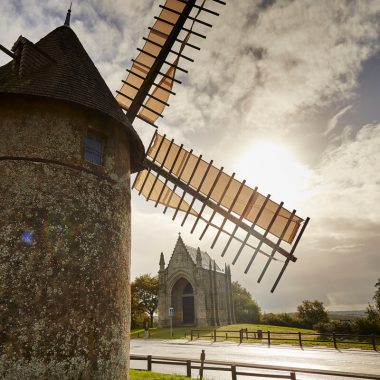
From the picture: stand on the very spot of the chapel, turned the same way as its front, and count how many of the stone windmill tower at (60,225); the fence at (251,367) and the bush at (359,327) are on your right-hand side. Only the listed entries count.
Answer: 0

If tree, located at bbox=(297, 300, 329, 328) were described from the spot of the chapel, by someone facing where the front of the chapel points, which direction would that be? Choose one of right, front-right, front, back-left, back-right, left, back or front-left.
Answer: back-left

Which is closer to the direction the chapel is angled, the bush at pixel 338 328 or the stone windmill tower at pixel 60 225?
the stone windmill tower

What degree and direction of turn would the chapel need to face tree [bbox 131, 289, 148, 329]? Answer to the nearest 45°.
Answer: approximately 90° to its right

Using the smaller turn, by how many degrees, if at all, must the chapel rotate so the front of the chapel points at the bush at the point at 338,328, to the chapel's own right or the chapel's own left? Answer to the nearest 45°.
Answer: approximately 90° to the chapel's own left

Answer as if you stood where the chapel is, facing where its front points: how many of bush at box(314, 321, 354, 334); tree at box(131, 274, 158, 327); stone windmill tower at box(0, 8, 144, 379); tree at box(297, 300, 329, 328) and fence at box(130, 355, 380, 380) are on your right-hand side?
1

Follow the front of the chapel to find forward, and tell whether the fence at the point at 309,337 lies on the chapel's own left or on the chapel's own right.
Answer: on the chapel's own left

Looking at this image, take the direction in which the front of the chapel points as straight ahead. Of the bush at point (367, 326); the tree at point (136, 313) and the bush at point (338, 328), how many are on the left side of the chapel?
2

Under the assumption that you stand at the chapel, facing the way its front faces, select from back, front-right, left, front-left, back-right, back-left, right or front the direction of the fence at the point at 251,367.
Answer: front-left

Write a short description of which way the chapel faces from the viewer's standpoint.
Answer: facing the viewer and to the left of the viewer

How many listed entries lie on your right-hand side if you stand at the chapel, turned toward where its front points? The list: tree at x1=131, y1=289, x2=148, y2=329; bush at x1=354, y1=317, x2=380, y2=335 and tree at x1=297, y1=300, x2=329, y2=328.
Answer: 1

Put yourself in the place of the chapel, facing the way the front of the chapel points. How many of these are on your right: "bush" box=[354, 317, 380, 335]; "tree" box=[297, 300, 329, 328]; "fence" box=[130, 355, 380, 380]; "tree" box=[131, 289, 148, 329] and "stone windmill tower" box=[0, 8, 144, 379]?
1

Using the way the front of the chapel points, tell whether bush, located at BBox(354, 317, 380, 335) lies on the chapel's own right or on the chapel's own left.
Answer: on the chapel's own left

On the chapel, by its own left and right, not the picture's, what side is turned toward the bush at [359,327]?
left

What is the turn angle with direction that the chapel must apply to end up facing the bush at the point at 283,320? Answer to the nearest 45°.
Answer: approximately 135° to its left
